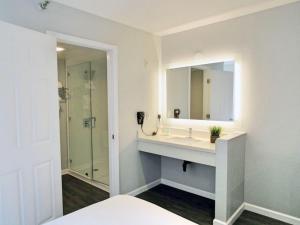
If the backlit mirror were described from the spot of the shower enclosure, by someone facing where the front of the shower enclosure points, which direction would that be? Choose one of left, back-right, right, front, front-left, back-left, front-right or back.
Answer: left

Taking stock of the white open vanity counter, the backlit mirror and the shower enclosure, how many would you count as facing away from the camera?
0

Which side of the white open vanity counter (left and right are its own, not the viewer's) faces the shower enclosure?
right

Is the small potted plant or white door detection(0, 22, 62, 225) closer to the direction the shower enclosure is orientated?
the white door

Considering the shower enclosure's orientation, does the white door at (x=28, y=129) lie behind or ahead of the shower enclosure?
ahead

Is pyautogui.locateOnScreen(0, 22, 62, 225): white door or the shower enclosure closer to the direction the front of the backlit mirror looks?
the white door

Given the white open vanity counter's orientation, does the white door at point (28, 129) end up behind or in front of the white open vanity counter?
in front

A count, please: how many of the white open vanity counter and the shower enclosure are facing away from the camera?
0

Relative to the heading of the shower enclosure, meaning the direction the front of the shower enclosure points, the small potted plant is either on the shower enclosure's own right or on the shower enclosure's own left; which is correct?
on the shower enclosure's own left

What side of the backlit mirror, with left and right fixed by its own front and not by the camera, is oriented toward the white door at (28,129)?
front

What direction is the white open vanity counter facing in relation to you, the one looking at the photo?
facing the viewer and to the left of the viewer
